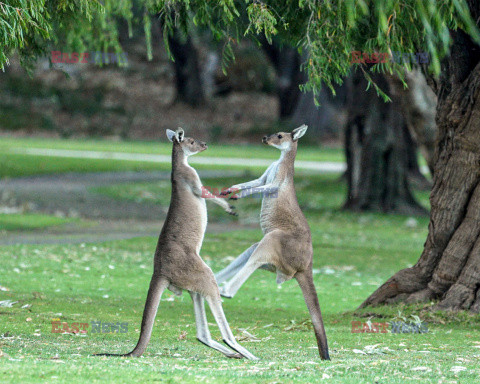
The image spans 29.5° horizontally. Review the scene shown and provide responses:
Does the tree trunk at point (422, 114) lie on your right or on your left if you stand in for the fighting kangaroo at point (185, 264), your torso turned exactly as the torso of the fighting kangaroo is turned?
on your left

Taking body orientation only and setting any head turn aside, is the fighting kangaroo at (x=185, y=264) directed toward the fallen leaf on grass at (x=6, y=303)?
no

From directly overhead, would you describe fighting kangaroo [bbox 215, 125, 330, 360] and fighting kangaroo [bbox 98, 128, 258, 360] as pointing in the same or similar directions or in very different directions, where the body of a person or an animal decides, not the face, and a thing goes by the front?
very different directions

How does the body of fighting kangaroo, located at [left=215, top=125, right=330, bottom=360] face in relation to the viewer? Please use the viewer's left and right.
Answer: facing to the left of the viewer

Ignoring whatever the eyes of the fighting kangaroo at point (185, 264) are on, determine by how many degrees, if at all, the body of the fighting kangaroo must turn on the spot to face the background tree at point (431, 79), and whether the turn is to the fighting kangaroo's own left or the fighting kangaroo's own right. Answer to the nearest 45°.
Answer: approximately 45° to the fighting kangaroo's own left

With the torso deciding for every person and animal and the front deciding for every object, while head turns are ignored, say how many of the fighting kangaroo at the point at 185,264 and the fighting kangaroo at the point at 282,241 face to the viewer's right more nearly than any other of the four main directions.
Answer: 1

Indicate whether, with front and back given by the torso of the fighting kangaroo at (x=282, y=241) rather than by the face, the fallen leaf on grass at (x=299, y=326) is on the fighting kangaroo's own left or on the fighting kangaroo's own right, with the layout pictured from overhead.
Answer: on the fighting kangaroo's own right

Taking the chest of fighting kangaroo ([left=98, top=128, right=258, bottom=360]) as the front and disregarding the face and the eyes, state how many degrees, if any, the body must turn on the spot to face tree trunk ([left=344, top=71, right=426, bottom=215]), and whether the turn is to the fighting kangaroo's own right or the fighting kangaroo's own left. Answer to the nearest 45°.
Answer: approximately 90° to the fighting kangaroo's own left

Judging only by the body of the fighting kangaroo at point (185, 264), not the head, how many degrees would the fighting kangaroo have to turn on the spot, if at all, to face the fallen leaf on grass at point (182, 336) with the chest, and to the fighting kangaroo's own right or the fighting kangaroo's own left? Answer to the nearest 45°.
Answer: approximately 90° to the fighting kangaroo's own left

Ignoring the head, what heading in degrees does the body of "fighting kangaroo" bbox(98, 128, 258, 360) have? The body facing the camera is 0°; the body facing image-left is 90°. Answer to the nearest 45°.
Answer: approximately 270°

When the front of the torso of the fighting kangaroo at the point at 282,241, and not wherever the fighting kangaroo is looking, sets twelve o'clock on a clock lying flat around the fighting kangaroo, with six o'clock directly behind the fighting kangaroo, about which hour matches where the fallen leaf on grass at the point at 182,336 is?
The fallen leaf on grass is roughly at 2 o'clock from the fighting kangaroo.

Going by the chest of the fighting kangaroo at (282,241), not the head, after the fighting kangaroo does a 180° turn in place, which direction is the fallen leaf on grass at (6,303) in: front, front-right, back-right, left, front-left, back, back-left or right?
back-left

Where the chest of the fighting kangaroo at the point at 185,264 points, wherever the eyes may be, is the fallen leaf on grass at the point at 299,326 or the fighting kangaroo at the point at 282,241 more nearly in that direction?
the fighting kangaroo
